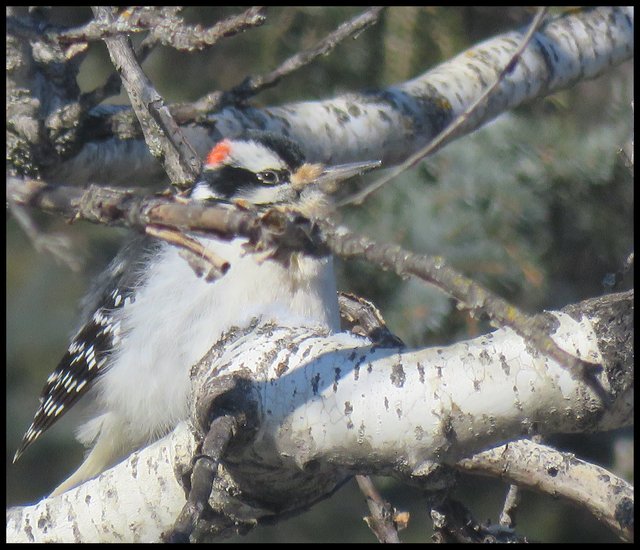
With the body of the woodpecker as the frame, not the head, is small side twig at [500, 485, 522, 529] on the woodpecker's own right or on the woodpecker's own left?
on the woodpecker's own left

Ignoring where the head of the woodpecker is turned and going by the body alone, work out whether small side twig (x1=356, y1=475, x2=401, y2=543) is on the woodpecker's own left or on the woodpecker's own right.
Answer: on the woodpecker's own left

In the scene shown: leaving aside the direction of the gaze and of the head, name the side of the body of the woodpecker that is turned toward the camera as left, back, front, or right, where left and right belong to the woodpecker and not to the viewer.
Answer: right
